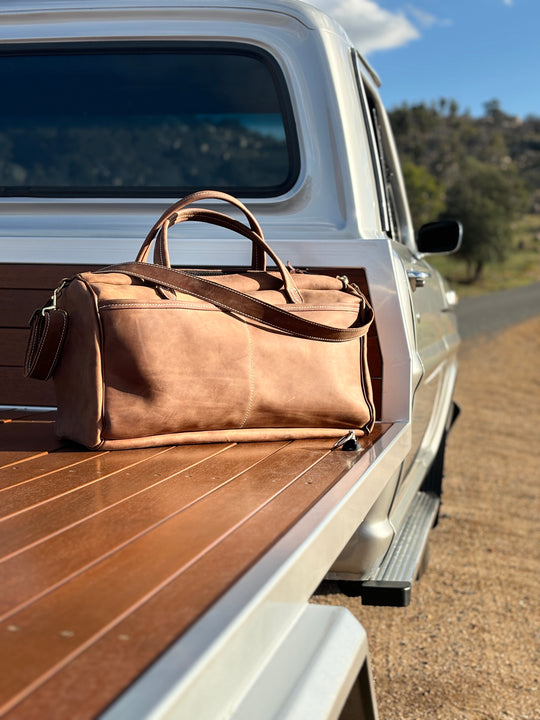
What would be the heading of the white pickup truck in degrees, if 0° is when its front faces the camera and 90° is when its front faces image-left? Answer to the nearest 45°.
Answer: approximately 180°

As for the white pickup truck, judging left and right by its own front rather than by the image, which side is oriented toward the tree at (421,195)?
front

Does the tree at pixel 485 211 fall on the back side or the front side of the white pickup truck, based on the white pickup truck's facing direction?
on the front side

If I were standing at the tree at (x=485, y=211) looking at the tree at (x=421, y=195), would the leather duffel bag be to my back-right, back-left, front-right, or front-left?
back-left
